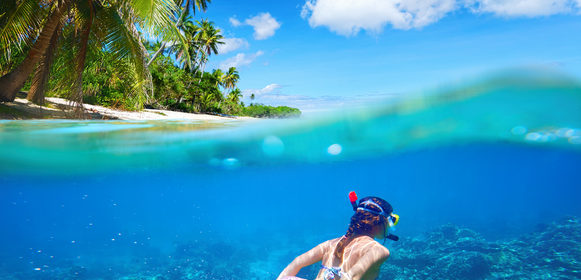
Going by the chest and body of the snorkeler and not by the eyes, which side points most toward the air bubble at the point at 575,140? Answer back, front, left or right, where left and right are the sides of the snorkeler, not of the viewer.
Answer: front

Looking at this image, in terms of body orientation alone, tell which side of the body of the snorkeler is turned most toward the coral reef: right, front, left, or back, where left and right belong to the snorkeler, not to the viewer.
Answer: front

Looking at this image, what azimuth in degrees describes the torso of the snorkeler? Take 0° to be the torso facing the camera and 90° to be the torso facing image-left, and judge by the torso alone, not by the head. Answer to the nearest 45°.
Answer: approximately 225°

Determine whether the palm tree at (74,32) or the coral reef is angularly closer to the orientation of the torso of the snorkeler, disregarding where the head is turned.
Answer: the coral reef

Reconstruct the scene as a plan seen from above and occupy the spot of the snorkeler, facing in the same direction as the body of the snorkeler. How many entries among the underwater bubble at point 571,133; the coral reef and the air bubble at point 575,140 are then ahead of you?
3

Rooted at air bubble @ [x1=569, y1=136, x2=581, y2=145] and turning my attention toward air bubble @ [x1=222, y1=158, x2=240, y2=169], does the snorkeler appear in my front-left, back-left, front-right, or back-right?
front-left

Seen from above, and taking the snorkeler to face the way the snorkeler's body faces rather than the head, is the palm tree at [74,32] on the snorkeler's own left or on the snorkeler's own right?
on the snorkeler's own left

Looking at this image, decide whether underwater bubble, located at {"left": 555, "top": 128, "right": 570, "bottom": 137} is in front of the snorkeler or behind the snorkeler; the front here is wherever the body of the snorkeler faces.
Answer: in front

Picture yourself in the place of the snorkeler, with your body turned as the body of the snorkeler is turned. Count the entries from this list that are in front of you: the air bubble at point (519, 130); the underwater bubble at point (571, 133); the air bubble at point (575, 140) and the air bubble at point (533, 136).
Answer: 4

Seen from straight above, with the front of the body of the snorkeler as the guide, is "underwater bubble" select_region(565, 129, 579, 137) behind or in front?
in front

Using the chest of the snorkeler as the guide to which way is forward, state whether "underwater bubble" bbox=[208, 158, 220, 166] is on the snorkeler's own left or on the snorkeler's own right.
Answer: on the snorkeler's own left

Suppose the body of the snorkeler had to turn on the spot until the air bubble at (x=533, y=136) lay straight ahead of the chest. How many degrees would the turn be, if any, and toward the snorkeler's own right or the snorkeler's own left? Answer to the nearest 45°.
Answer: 0° — they already face it
